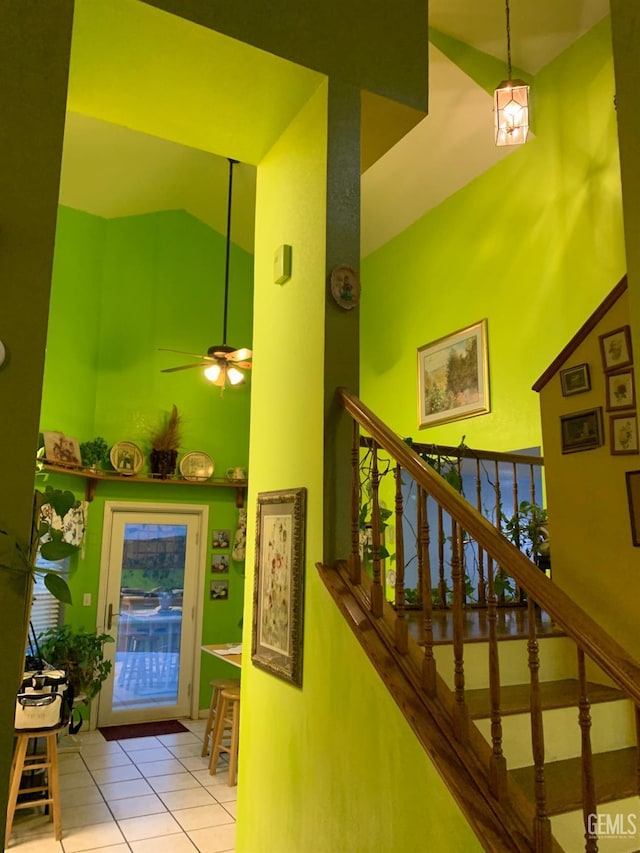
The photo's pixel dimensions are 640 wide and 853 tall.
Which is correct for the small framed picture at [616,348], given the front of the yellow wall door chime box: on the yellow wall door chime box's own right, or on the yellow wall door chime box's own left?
on the yellow wall door chime box's own left

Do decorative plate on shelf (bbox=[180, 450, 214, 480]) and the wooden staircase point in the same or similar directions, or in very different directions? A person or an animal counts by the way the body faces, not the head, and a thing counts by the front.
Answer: same or similar directions

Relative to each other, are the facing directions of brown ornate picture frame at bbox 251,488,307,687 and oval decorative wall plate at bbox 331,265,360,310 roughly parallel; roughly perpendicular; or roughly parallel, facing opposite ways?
roughly perpendicular

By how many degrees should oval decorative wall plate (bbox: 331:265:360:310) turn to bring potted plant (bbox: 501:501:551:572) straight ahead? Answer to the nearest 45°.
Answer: approximately 90° to its left

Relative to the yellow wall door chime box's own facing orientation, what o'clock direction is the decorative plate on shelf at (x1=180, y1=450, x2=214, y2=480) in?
The decorative plate on shelf is roughly at 4 o'clock from the yellow wall door chime box.

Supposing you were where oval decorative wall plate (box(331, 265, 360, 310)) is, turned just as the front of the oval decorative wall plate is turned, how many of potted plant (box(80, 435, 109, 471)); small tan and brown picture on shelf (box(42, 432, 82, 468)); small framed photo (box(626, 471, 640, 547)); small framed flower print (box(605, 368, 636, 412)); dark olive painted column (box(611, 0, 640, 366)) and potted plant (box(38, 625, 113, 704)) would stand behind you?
3

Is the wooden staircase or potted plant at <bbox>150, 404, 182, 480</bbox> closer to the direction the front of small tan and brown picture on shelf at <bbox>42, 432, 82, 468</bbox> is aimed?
the wooden staircase

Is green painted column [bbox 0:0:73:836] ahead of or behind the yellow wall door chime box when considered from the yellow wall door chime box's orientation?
ahead

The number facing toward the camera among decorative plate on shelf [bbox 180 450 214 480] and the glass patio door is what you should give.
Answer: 2

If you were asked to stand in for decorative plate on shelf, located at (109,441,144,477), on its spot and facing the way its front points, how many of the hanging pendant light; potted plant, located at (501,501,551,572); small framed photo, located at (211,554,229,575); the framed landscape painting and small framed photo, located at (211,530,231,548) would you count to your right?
0

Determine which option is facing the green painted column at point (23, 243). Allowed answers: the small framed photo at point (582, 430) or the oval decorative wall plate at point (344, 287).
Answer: the small framed photo

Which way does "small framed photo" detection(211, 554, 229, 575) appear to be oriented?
toward the camera

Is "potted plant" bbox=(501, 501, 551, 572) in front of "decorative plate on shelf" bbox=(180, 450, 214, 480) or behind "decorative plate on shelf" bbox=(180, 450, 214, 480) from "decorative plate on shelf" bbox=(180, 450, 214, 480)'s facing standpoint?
in front

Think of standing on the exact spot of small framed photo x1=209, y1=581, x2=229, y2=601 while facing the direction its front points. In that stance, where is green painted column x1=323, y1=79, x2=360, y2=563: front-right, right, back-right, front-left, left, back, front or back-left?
front
